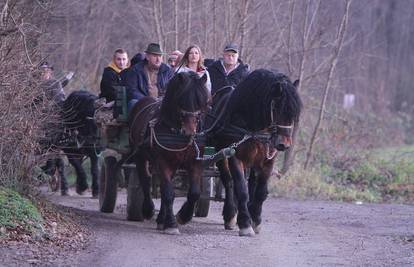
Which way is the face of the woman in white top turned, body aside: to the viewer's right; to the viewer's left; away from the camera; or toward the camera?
toward the camera

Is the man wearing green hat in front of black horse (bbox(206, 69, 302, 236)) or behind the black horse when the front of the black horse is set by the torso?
behind

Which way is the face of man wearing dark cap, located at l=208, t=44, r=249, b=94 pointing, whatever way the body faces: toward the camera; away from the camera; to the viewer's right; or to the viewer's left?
toward the camera

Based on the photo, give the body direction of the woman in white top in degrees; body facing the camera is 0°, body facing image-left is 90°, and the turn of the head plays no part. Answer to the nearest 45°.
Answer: approximately 0°

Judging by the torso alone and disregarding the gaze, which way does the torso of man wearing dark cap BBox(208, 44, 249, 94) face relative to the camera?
toward the camera

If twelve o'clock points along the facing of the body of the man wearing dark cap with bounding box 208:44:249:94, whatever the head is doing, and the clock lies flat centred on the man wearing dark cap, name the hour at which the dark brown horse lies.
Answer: The dark brown horse is roughly at 1 o'clock from the man wearing dark cap.

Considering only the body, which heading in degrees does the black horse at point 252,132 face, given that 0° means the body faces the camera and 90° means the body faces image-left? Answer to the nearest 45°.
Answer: approximately 315°

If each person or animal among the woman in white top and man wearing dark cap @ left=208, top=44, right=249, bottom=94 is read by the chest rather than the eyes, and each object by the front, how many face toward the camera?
2

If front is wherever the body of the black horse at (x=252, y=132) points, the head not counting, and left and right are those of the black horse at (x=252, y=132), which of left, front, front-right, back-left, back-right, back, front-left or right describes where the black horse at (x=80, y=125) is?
back

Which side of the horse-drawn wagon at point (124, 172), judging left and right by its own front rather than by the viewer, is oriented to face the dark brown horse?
front

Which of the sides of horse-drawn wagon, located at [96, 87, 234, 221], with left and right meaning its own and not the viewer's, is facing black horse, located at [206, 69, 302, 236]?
front

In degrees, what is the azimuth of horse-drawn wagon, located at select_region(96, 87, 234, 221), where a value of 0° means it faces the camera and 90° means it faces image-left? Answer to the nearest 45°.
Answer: approximately 315°

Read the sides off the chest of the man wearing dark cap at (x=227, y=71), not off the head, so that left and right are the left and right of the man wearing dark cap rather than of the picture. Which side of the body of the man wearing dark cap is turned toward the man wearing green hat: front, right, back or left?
right
